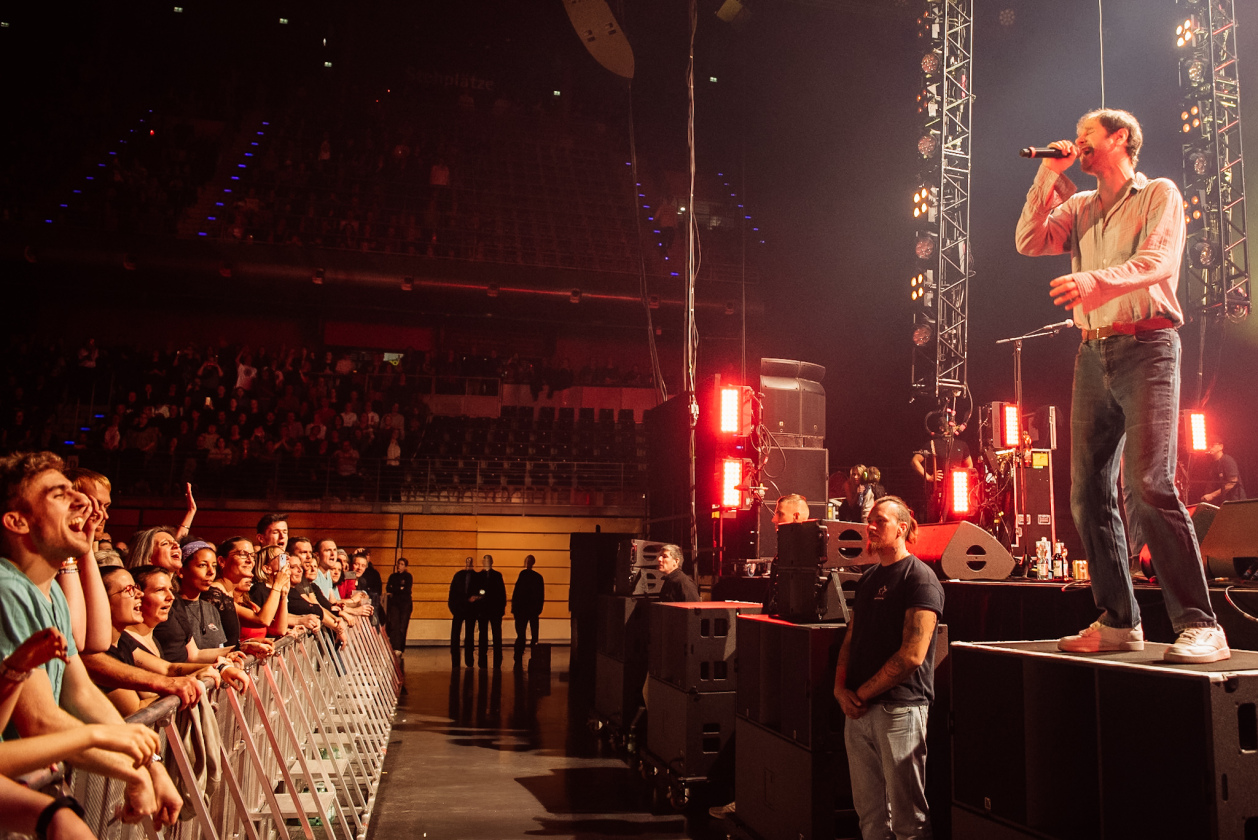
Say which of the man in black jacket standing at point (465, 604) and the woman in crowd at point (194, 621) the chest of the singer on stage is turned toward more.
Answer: the woman in crowd

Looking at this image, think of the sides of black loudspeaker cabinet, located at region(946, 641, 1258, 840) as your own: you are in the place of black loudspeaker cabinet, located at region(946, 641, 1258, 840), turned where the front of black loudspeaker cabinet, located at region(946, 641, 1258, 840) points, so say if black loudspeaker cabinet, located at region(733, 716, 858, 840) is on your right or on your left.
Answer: on your right

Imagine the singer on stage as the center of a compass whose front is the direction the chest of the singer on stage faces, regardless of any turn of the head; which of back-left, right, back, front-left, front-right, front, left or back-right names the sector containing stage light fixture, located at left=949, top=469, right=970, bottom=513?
back-right

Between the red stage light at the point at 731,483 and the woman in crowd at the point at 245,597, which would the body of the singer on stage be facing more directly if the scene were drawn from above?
the woman in crowd

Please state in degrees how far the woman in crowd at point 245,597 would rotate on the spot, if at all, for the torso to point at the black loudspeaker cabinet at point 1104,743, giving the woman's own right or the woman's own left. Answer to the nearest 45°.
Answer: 0° — they already face it

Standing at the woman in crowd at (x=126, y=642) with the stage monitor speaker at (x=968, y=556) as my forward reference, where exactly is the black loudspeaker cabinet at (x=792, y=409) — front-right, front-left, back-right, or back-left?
front-left

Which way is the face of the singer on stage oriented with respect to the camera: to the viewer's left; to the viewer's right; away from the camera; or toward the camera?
to the viewer's left

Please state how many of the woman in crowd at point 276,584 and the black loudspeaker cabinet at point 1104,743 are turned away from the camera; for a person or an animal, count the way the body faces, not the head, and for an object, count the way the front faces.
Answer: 0

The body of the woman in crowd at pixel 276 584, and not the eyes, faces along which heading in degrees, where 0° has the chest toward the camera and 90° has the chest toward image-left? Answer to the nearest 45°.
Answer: approximately 315°

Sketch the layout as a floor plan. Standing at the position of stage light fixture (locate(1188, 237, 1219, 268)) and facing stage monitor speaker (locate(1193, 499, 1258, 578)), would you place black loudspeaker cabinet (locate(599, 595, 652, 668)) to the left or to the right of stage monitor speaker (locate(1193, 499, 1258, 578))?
right

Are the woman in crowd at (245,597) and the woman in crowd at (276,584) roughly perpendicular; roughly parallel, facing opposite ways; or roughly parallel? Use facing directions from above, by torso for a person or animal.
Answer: roughly parallel

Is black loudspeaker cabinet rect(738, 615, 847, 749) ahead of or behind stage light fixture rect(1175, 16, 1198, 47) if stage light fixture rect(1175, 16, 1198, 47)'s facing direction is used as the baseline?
ahead

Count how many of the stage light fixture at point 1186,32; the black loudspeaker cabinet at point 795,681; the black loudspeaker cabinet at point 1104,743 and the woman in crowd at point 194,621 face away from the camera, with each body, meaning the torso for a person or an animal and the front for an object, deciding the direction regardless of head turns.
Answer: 0

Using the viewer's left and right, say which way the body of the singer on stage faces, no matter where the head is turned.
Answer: facing the viewer and to the left of the viewer

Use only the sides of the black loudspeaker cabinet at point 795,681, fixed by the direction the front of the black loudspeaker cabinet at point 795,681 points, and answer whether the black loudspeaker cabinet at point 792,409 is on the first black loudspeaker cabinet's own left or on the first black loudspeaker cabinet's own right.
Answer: on the first black loudspeaker cabinet's own right

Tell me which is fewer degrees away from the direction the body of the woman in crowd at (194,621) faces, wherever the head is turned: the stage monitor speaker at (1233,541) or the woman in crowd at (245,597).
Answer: the stage monitor speaker

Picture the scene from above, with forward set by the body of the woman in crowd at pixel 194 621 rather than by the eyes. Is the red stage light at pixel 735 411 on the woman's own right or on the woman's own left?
on the woman's own left

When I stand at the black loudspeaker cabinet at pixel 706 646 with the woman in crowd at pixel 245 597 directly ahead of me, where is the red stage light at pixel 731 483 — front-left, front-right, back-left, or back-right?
back-right

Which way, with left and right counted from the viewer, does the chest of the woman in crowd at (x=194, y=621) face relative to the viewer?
facing the viewer and to the right of the viewer
